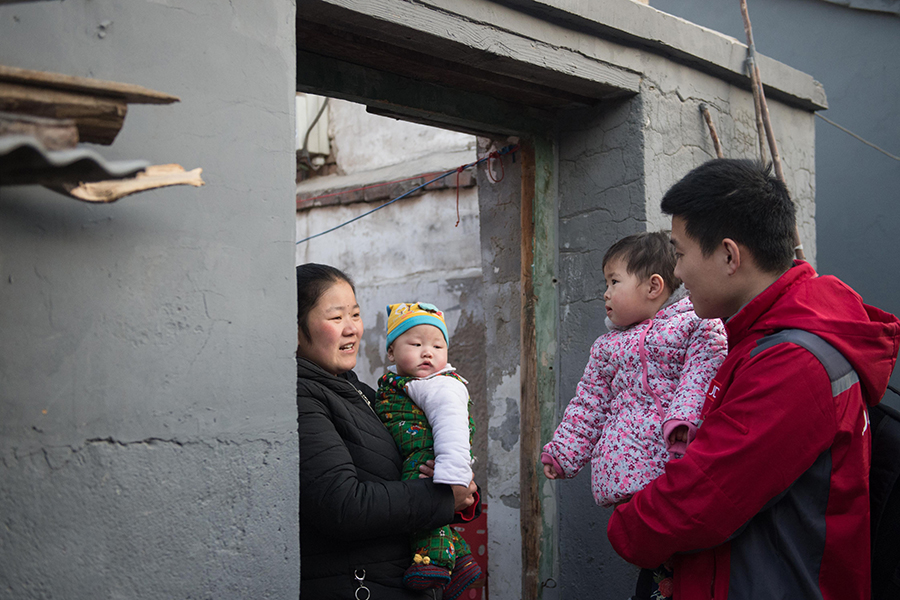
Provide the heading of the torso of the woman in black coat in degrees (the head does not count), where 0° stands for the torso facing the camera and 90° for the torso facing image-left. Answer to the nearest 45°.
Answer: approximately 315°

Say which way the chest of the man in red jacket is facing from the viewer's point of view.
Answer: to the viewer's left

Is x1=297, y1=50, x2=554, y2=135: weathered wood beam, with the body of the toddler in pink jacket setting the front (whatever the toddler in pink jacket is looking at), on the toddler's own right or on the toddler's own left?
on the toddler's own right

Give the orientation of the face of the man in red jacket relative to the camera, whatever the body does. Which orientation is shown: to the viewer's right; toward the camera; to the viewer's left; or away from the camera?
to the viewer's left

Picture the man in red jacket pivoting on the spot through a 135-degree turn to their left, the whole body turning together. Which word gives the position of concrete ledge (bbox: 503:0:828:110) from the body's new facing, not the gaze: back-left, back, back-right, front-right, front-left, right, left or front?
back-left

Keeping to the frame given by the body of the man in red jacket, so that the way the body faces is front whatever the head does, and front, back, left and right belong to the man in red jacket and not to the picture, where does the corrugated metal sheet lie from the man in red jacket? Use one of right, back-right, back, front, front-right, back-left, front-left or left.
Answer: front-left

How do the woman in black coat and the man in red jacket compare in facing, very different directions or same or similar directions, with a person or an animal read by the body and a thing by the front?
very different directions

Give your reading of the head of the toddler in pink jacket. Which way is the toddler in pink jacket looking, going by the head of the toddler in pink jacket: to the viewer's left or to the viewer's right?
to the viewer's left

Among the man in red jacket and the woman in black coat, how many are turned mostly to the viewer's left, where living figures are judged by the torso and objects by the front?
1
